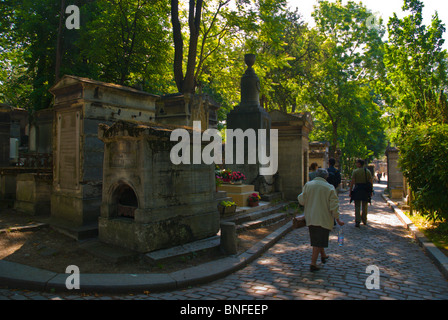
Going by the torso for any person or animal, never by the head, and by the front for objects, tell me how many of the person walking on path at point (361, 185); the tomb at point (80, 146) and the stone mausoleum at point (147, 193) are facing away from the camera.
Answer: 1

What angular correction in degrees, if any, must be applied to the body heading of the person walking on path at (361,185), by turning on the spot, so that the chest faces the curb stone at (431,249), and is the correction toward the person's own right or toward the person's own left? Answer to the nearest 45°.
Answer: approximately 135° to the person's own right

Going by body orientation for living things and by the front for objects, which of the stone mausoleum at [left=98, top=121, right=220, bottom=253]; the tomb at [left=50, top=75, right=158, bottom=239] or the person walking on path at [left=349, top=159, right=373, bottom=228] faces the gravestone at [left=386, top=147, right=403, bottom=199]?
the person walking on path

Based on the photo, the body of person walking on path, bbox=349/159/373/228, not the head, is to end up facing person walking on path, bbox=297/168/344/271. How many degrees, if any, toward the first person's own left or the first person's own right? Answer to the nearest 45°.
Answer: approximately 180°

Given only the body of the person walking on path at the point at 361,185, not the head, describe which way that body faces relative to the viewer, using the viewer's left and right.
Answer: facing away from the viewer

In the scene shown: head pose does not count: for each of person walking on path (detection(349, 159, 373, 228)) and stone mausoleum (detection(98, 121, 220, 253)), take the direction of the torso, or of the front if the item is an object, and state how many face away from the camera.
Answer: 1

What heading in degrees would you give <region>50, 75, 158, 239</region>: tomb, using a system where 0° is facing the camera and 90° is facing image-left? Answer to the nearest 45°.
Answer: approximately 45°

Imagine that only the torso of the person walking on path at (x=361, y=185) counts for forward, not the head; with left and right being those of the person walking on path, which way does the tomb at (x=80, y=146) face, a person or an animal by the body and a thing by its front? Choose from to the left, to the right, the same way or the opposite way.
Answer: the opposite way

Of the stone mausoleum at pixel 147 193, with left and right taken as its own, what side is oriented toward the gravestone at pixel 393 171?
back

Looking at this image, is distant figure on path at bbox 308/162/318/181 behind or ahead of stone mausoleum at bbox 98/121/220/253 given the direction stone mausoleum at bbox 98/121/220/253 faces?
behind

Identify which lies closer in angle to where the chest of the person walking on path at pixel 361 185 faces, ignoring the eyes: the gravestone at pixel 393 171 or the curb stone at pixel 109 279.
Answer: the gravestone

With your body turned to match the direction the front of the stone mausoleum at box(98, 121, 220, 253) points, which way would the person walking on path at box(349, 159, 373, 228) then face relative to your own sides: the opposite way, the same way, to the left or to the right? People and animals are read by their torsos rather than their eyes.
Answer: the opposite way

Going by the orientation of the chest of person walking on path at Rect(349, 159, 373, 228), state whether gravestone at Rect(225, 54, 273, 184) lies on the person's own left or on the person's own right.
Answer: on the person's own left
